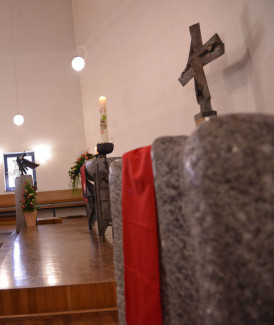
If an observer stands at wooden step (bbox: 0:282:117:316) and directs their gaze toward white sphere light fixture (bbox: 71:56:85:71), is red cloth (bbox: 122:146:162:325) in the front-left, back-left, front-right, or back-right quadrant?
back-right

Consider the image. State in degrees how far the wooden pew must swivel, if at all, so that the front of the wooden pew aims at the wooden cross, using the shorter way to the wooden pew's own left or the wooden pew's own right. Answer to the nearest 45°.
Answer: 0° — it already faces it

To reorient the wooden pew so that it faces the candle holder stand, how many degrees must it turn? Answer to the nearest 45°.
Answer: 0° — it already faces it

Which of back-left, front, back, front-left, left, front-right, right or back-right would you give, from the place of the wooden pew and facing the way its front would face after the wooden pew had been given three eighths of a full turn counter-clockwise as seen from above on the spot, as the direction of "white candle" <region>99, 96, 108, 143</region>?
back-right

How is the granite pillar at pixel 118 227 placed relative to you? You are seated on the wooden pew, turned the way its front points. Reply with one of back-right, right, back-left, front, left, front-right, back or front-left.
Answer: front

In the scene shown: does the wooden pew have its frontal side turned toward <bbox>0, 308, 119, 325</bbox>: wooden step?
yes

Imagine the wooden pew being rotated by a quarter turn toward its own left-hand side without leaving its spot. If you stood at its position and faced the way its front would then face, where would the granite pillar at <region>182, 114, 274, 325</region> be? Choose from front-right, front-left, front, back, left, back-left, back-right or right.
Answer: right

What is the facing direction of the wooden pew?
toward the camera

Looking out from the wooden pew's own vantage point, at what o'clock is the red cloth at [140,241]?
The red cloth is roughly at 12 o'clock from the wooden pew.

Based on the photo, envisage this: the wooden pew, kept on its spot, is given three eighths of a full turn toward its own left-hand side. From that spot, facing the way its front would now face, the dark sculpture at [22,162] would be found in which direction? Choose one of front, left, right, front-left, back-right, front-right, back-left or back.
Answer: back-right

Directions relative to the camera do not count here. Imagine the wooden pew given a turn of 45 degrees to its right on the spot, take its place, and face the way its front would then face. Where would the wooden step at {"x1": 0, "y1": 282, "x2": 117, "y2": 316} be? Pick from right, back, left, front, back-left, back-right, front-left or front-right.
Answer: front-left

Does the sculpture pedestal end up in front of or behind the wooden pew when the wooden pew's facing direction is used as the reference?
in front

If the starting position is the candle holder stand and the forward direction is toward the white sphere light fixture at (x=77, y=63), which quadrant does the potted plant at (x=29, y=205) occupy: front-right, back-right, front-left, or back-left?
front-left

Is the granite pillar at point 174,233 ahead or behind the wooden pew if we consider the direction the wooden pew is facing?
ahead
